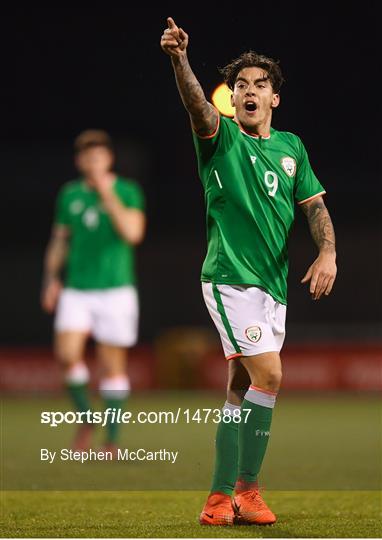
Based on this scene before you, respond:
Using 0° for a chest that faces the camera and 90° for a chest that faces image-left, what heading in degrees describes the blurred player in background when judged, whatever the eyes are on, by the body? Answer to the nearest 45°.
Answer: approximately 0°

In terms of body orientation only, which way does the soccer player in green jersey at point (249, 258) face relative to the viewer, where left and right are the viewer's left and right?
facing the viewer and to the right of the viewer

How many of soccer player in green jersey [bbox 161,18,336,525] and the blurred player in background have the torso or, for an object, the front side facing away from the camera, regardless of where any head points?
0

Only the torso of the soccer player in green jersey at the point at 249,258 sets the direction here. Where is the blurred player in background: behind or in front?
behind

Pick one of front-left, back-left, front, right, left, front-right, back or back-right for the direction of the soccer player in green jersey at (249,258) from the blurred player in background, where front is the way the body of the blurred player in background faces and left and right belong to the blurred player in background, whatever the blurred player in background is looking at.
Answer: front

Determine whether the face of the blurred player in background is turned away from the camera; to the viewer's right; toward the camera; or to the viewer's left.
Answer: toward the camera
